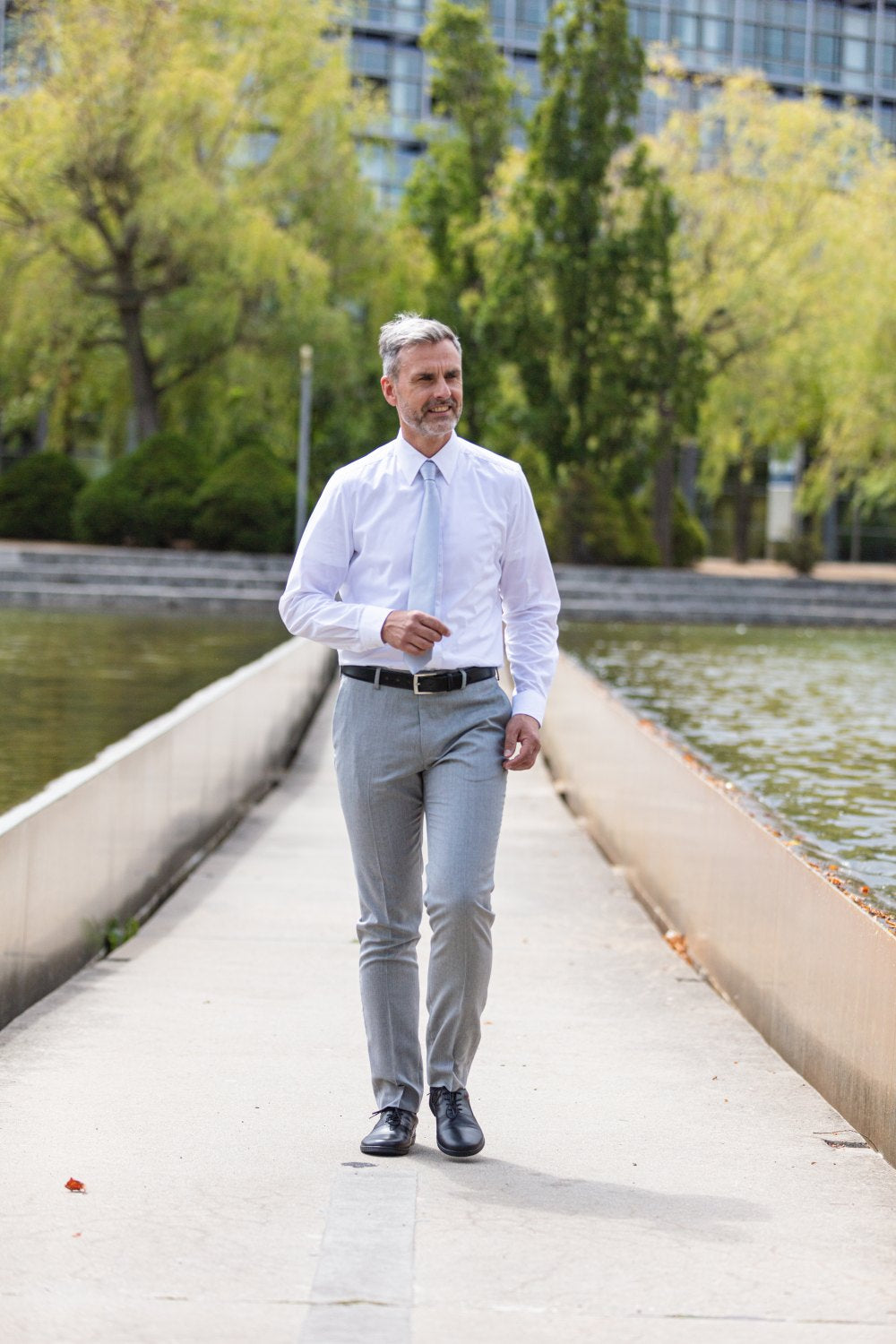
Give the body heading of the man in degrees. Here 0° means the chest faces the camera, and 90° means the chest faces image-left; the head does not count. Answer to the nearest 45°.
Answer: approximately 0°

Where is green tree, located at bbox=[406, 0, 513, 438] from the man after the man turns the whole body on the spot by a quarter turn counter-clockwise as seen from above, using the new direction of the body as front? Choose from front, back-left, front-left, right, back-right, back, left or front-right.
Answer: left

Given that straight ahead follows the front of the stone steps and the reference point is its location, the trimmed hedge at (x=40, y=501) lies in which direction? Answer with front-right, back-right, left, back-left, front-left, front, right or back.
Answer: back-right

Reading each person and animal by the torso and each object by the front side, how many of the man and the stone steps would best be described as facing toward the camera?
2

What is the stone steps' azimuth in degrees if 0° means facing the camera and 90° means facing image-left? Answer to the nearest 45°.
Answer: approximately 0°

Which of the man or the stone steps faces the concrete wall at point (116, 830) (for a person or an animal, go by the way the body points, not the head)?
the stone steps

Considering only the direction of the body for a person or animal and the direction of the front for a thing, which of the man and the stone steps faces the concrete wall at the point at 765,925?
the stone steps

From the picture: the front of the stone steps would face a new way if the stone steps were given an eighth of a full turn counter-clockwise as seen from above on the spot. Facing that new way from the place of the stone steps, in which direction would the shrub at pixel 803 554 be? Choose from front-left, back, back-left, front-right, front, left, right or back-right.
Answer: left

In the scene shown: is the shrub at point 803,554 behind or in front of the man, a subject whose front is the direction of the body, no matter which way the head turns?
behind

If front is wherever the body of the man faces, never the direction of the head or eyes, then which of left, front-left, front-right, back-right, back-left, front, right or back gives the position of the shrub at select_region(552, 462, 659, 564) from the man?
back
